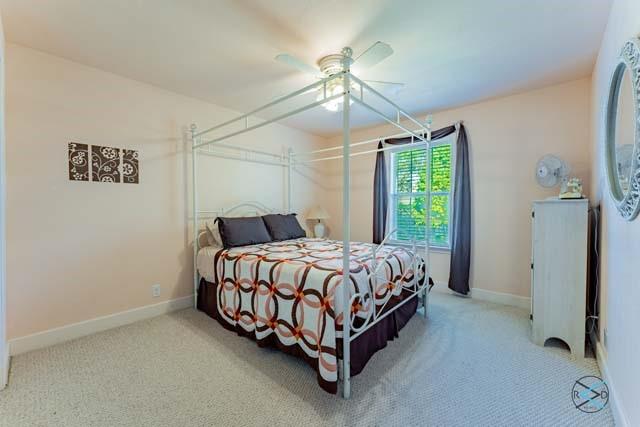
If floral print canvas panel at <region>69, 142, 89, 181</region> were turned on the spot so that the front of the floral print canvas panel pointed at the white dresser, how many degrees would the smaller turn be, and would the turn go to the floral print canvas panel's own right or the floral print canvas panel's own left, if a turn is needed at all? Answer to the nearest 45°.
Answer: approximately 45° to the floral print canvas panel's own left

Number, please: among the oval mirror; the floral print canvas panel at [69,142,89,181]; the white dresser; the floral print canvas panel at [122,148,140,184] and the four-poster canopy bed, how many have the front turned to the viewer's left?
2

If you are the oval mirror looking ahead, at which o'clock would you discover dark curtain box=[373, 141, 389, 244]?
The dark curtain is roughly at 1 o'clock from the oval mirror.

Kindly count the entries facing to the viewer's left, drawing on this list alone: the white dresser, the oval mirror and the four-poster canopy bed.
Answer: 2

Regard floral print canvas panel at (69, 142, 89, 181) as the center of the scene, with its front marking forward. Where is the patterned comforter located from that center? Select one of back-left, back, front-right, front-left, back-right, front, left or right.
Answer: front-left

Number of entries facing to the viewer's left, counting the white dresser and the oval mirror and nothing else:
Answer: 2

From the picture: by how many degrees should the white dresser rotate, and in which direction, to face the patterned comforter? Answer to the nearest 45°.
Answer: approximately 45° to its left

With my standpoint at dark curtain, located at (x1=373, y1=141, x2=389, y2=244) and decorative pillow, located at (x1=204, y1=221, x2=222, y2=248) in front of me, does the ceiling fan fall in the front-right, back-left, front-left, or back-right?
front-left

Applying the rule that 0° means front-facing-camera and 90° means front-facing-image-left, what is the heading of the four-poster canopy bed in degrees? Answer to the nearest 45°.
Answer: approximately 315°

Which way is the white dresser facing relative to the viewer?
to the viewer's left

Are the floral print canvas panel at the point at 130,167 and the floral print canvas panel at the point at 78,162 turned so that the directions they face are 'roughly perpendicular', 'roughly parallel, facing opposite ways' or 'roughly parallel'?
roughly parallel

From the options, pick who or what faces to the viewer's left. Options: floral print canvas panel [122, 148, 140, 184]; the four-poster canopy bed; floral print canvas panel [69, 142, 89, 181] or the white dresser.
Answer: the white dresser

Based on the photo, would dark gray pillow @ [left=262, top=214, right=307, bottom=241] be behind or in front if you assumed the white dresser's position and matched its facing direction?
in front

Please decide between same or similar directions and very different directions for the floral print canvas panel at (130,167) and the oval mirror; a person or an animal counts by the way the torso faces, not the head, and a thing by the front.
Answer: very different directions
